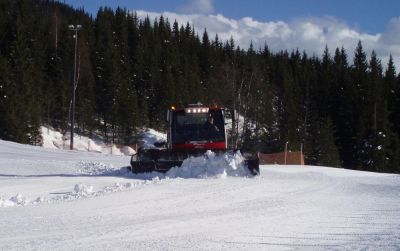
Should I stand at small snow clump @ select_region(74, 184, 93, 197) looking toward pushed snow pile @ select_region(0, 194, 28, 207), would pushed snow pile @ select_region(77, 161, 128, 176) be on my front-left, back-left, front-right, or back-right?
back-right

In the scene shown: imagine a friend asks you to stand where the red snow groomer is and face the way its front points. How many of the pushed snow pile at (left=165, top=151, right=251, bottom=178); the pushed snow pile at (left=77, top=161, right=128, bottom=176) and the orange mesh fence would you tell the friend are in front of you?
1

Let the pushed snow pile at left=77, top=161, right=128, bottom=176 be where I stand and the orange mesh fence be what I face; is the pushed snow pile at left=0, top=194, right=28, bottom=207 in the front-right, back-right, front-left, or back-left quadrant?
back-right

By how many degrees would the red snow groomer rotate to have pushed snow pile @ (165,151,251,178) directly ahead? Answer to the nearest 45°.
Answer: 0° — it already faces it

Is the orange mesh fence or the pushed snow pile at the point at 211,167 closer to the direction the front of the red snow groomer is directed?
the pushed snow pile

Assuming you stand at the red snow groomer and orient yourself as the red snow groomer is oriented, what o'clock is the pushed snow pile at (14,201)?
The pushed snow pile is roughly at 1 o'clock from the red snow groomer.

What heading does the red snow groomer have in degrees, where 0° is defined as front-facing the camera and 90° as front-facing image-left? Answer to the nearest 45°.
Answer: approximately 0°

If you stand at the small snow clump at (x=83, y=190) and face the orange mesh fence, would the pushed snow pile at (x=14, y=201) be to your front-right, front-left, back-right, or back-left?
back-left

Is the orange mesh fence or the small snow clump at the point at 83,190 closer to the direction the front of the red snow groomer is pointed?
the small snow clump

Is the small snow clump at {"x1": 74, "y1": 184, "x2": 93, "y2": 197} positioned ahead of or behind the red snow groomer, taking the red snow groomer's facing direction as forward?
ahead

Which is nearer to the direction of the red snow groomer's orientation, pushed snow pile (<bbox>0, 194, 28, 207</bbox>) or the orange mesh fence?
the pushed snow pile
